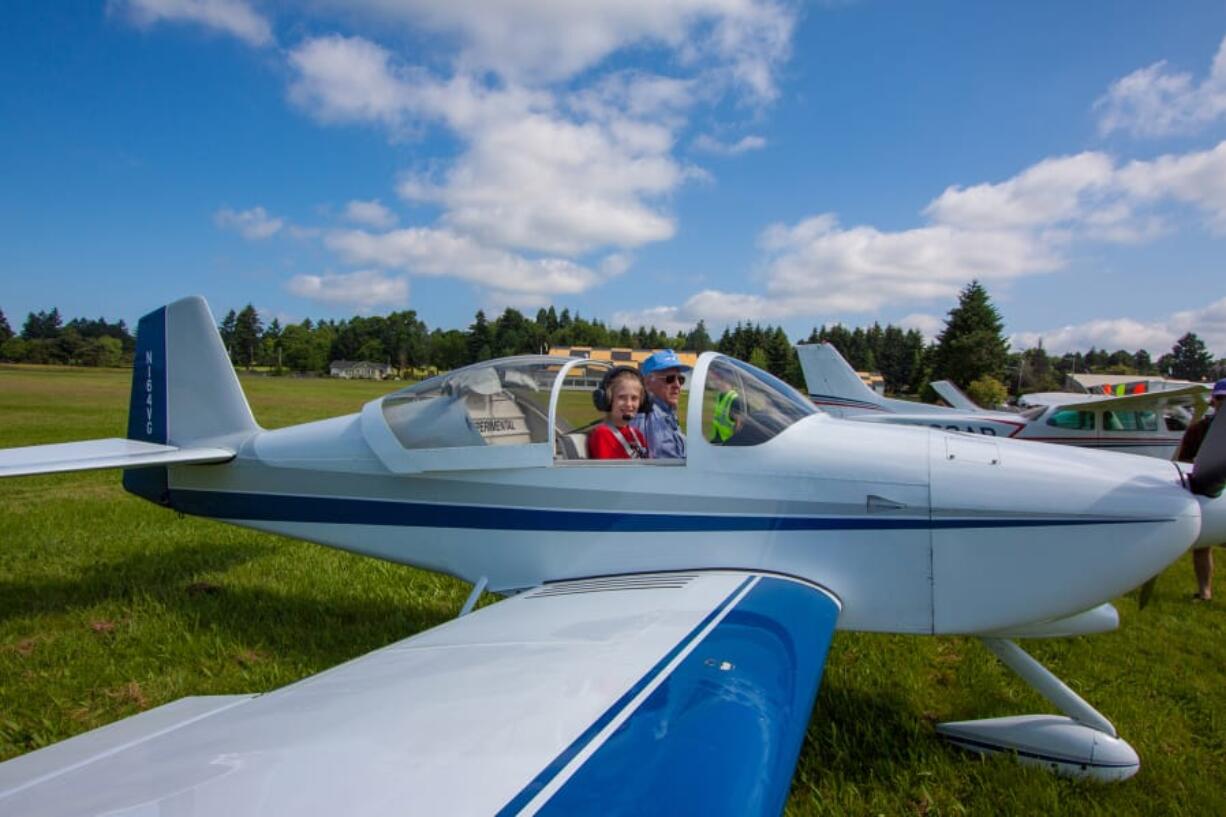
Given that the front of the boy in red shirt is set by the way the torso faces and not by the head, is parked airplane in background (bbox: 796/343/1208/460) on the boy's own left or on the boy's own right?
on the boy's own left

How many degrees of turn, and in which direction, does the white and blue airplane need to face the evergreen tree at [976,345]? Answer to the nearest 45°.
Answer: approximately 45° to its left

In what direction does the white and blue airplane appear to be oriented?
to the viewer's right

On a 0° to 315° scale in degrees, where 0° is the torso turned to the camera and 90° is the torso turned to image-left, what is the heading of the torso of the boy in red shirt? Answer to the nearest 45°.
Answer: approximately 315°
